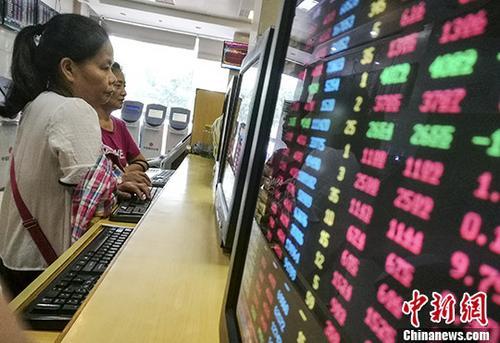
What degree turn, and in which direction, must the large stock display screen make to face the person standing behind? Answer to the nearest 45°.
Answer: approximately 90° to its right

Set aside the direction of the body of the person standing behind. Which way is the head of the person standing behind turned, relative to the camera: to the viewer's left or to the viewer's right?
to the viewer's right

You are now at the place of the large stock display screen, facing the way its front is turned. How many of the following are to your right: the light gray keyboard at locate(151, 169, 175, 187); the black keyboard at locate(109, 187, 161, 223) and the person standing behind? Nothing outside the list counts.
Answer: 3

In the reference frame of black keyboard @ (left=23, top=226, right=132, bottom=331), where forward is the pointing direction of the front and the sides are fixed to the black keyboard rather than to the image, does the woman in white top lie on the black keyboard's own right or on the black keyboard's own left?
on the black keyboard's own right

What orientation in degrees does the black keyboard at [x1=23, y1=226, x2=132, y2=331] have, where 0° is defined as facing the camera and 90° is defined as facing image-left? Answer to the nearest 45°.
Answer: approximately 90°

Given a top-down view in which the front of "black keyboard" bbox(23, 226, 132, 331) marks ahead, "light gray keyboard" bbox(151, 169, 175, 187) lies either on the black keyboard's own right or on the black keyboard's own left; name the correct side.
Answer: on the black keyboard's own right

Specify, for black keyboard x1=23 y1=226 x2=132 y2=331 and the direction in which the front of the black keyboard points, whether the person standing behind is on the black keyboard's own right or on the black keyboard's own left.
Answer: on the black keyboard's own right

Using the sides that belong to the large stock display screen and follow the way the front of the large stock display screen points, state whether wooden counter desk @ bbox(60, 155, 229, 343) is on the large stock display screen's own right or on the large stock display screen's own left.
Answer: on the large stock display screen's own right

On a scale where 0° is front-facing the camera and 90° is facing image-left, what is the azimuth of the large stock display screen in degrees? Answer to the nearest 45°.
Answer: approximately 45°
